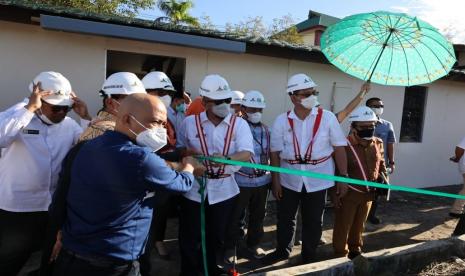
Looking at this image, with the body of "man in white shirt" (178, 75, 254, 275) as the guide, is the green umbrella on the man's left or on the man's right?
on the man's left

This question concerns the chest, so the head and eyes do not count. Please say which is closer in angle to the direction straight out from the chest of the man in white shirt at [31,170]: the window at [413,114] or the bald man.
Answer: the bald man

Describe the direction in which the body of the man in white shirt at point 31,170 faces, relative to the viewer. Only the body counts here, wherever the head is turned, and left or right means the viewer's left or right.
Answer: facing the viewer and to the right of the viewer

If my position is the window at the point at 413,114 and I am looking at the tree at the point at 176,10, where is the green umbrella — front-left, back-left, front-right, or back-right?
back-left

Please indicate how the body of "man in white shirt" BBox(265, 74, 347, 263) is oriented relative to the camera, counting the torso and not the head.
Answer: toward the camera

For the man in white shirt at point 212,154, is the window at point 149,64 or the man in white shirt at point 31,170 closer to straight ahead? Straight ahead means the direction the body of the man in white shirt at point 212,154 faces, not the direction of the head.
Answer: the man in white shirt

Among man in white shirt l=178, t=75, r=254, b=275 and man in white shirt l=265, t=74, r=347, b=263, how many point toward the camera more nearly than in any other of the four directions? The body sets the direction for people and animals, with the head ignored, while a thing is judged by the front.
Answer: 2

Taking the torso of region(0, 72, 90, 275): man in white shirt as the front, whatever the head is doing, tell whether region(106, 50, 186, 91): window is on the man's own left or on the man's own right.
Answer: on the man's own left

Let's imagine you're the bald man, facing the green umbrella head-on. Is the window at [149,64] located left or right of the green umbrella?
left

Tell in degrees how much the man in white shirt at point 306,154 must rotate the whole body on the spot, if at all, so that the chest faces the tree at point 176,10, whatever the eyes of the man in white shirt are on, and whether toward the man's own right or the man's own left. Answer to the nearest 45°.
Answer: approximately 135° to the man's own right
